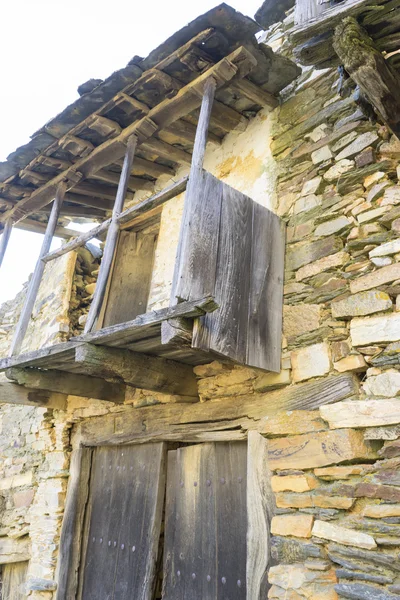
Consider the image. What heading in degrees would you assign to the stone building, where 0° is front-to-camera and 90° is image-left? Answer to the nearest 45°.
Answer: approximately 45°
